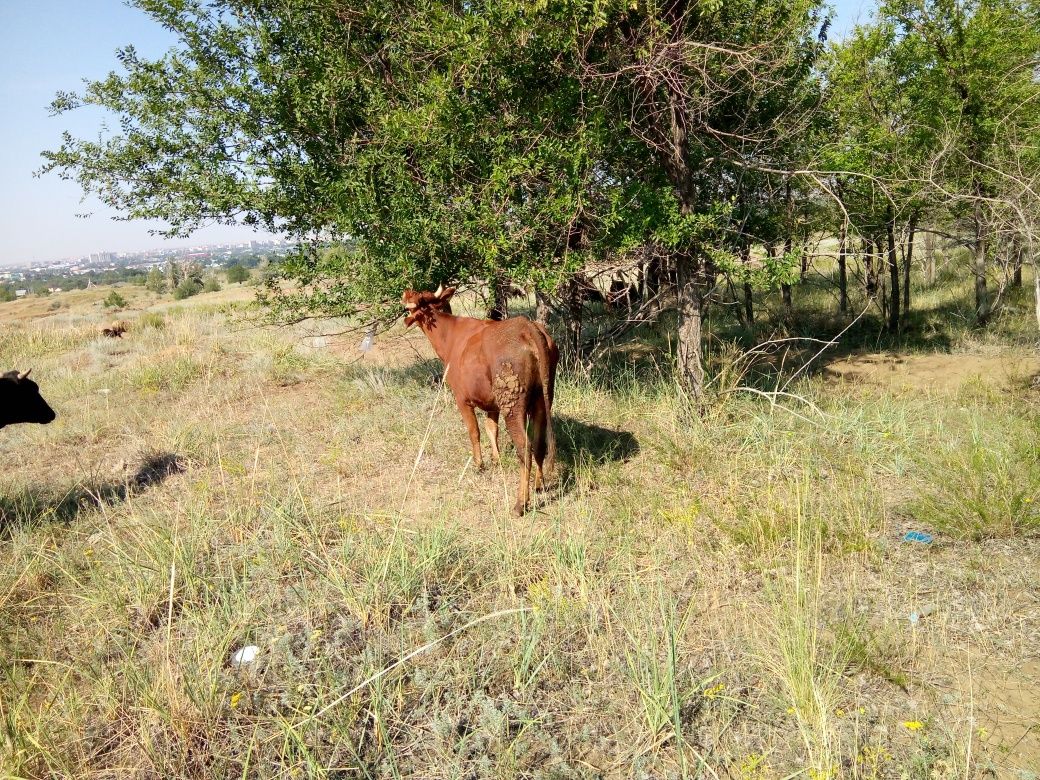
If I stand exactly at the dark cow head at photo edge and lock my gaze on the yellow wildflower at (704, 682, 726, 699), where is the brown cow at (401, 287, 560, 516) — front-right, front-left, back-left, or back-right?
front-left

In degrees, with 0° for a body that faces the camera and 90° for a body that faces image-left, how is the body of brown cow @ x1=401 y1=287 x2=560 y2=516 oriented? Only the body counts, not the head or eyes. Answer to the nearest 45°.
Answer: approximately 135°

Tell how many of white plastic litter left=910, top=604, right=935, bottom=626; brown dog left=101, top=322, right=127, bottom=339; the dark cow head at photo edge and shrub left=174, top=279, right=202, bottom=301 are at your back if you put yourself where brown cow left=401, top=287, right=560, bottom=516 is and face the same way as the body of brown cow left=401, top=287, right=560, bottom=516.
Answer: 1

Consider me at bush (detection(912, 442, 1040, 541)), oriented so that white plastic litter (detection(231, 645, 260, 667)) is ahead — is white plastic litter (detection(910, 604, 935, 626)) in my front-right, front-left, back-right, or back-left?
front-left

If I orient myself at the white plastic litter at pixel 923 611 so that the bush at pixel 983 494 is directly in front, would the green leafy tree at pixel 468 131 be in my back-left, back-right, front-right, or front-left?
front-left

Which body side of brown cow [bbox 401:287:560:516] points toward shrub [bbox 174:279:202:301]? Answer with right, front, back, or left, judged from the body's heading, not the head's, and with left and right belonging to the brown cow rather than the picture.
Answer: front

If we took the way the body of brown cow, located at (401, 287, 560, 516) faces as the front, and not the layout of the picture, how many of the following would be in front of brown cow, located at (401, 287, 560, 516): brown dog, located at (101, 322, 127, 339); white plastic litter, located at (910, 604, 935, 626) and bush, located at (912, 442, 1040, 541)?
1

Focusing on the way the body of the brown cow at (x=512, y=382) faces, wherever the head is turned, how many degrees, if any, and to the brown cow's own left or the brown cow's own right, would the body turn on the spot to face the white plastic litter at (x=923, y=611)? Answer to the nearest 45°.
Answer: approximately 180°
